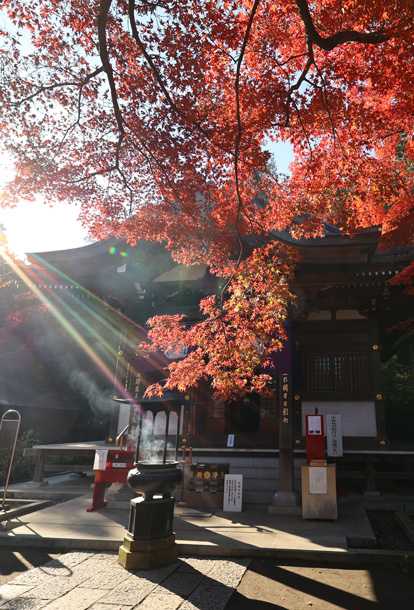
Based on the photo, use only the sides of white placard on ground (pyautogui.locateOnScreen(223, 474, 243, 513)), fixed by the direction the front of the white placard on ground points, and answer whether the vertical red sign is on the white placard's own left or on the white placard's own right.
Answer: on the white placard's own left

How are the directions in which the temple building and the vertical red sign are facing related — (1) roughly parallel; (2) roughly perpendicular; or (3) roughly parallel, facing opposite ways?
roughly parallel

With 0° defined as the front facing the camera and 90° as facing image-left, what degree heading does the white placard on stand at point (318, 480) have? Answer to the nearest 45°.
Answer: approximately 0°

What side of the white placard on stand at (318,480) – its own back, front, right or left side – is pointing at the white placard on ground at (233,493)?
right

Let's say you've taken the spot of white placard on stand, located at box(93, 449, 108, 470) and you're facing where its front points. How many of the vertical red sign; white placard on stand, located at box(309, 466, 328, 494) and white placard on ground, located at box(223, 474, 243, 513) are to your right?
0

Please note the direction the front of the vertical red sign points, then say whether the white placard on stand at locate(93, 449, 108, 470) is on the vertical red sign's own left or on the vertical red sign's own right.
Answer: on the vertical red sign's own right

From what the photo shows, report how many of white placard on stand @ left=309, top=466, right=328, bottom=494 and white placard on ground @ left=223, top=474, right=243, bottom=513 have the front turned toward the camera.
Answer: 2

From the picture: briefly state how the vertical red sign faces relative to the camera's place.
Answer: facing the viewer

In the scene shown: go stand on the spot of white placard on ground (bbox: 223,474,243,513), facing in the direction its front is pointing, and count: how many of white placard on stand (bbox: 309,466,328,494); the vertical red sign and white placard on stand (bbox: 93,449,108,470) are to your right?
1

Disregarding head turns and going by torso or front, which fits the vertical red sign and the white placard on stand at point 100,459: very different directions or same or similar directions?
same or similar directions

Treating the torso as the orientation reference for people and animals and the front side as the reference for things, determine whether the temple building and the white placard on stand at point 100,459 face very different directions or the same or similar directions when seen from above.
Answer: same or similar directions

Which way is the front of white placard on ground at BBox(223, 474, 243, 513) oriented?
toward the camera
